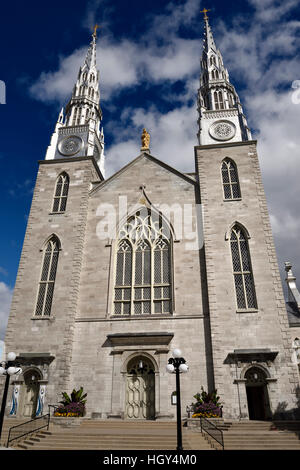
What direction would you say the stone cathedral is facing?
toward the camera
